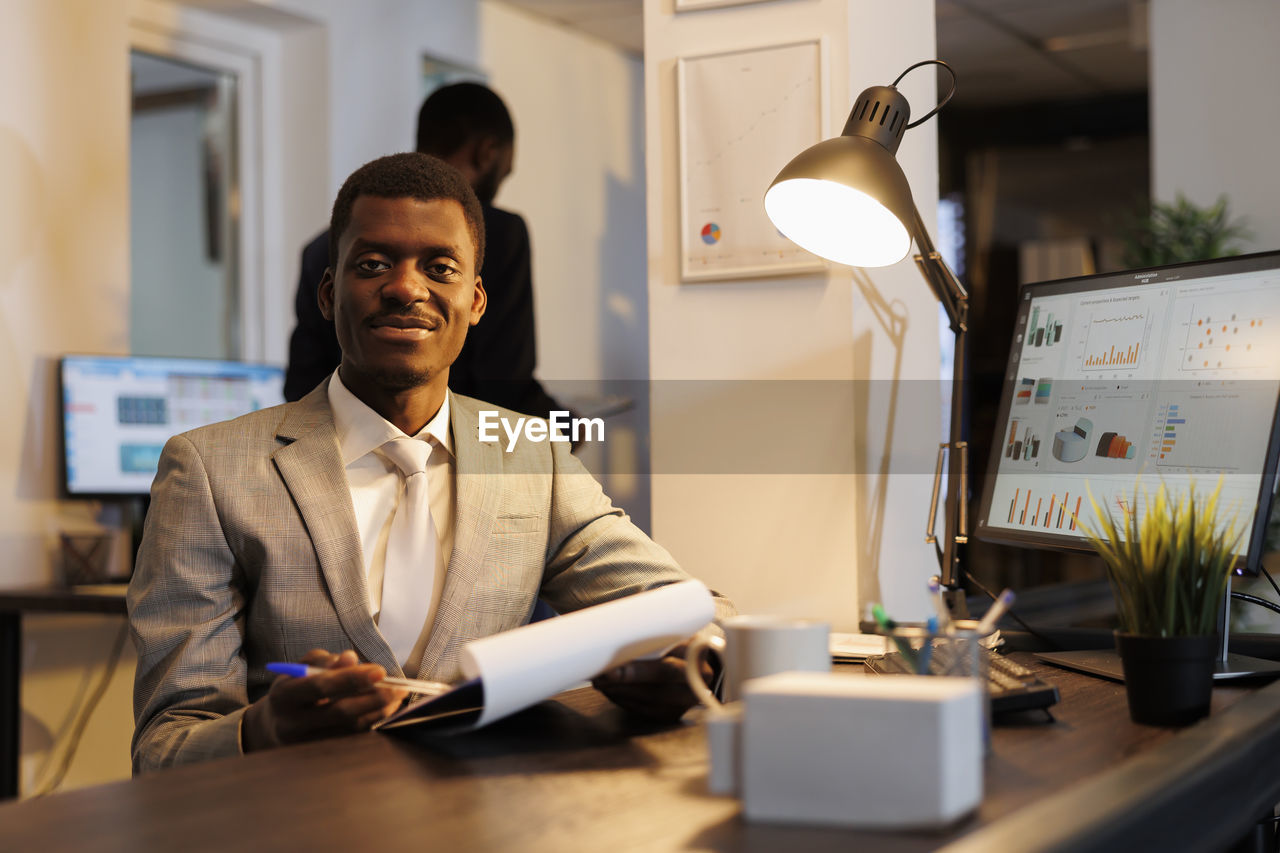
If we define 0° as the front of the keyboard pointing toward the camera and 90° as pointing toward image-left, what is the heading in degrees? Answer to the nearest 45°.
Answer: approximately 45°

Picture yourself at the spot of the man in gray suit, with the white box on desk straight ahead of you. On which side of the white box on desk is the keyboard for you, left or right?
left

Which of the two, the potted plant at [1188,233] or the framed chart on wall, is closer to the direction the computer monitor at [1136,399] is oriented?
the framed chart on wall

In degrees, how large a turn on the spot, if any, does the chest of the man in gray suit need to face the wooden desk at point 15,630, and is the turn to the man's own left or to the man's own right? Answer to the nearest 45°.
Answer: approximately 135° to the man's own right

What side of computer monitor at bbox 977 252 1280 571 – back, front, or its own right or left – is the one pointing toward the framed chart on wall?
right

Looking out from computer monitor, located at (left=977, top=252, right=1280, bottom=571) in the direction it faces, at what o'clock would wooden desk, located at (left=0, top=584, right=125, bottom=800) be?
The wooden desk is roughly at 2 o'clock from the computer monitor.

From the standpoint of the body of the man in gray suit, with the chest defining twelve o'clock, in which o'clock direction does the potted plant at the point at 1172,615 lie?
The potted plant is roughly at 10 o'clock from the man in gray suit.

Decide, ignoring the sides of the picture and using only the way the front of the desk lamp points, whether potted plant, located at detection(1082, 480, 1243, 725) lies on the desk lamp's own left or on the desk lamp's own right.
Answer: on the desk lamp's own left
